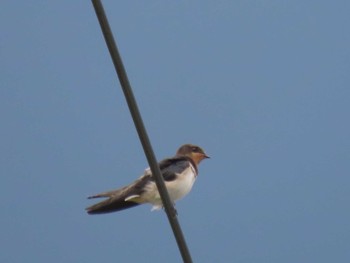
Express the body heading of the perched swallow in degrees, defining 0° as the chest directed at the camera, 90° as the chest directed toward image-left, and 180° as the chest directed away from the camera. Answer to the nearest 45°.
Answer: approximately 270°
